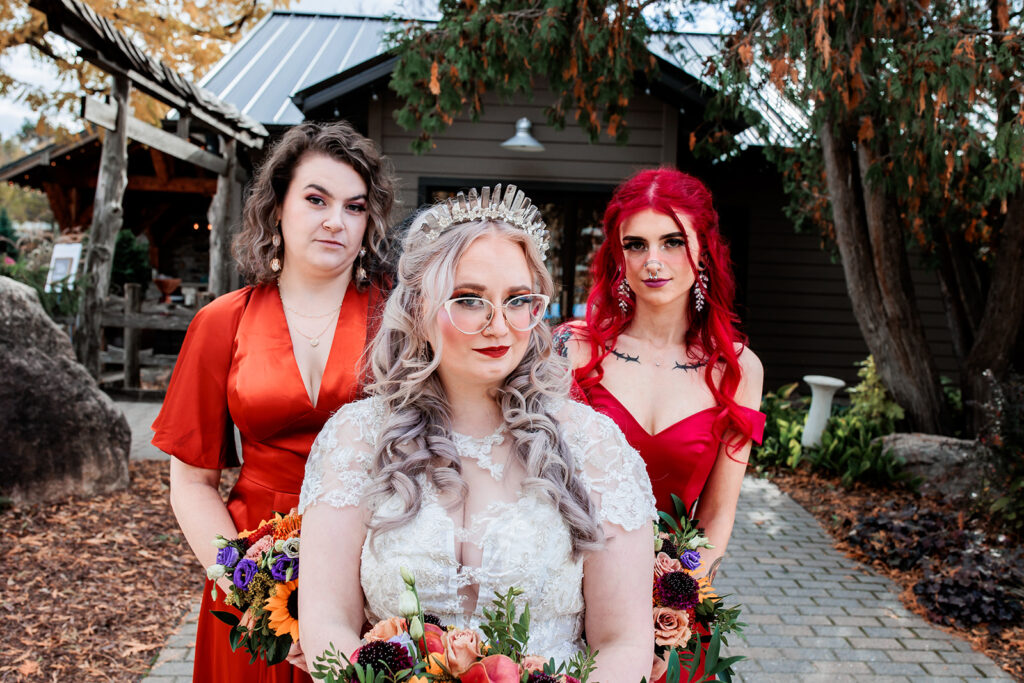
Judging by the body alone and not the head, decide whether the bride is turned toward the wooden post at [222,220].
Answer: no

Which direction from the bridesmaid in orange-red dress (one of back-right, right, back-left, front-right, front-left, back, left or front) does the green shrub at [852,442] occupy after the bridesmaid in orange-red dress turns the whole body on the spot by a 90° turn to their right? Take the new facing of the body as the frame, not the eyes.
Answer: back

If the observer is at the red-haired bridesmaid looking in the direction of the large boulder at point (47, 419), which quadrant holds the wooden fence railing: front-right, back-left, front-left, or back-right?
front-right

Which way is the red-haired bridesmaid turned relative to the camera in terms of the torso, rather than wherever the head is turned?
toward the camera

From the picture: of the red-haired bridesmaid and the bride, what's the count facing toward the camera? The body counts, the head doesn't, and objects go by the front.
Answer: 2

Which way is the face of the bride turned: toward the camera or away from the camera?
toward the camera

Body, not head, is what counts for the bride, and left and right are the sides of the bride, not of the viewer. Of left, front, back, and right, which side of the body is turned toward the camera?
front

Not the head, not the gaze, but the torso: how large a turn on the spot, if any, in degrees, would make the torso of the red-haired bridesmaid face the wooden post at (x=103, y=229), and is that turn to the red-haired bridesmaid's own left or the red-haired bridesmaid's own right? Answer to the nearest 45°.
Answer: approximately 135° to the red-haired bridesmaid's own right

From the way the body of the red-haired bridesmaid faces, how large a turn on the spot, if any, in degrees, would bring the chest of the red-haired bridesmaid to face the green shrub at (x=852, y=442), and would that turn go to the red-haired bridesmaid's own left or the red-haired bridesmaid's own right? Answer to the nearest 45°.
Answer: approximately 180°

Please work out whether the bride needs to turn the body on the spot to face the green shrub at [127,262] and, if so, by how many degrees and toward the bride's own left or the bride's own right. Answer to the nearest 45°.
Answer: approximately 135° to the bride's own right

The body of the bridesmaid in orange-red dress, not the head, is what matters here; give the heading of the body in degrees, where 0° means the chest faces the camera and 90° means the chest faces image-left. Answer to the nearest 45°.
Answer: approximately 315°

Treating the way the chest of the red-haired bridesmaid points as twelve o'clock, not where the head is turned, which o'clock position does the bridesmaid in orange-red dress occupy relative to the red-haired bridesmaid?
The bridesmaid in orange-red dress is roughly at 2 o'clock from the red-haired bridesmaid.
